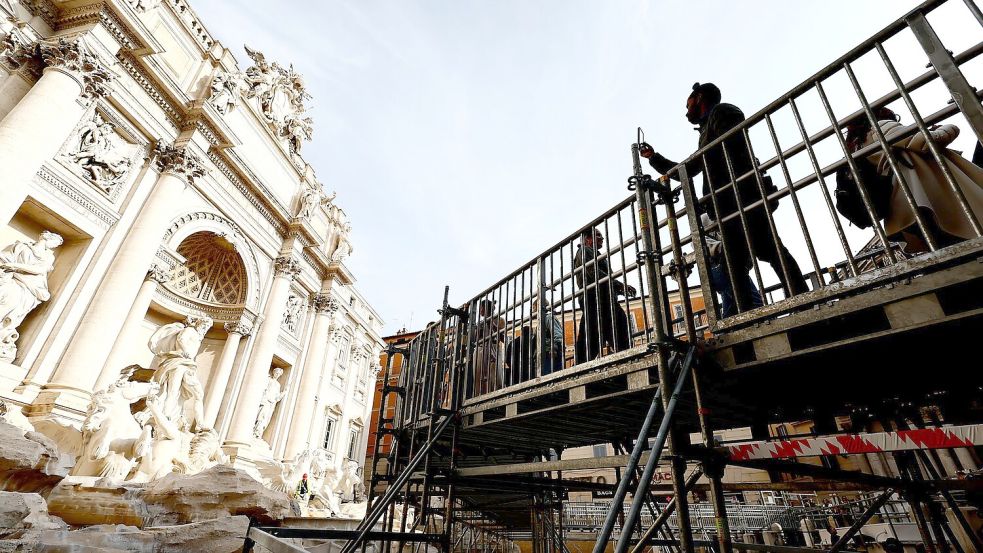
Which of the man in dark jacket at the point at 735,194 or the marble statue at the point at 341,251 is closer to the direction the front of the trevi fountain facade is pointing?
the man in dark jacket

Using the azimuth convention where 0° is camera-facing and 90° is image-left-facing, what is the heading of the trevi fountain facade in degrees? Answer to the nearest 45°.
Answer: approximately 315°

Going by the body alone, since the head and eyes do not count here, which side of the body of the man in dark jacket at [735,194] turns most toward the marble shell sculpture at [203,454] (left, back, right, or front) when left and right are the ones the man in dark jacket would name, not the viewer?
front

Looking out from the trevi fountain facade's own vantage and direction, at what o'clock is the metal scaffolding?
The metal scaffolding is roughly at 1 o'clock from the trevi fountain facade.

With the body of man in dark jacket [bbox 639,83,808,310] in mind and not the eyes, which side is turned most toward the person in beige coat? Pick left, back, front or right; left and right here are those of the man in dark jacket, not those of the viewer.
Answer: back

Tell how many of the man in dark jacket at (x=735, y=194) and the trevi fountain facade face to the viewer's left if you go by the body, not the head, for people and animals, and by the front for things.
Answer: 1

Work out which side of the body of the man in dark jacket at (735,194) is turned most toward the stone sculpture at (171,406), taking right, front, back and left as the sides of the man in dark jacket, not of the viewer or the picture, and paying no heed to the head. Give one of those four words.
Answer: front

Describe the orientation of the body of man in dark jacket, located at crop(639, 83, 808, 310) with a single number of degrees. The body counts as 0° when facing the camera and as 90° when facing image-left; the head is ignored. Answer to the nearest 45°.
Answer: approximately 90°

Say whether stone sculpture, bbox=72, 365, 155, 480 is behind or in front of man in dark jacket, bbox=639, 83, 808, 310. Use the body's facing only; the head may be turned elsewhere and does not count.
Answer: in front

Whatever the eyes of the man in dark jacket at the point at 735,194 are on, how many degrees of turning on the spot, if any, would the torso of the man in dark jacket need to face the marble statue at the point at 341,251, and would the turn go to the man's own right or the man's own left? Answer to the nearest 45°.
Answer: approximately 45° to the man's own right

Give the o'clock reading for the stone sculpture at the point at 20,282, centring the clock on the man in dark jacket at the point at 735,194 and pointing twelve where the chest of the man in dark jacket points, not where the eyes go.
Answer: The stone sculpture is roughly at 12 o'clock from the man in dark jacket.

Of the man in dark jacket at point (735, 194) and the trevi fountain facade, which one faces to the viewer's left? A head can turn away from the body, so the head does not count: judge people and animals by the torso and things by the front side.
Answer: the man in dark jacket

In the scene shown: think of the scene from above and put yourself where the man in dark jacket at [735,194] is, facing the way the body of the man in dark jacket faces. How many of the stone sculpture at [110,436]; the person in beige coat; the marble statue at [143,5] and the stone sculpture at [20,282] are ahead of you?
3

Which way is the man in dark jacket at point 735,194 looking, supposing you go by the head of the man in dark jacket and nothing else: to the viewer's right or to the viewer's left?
to the viewer's left

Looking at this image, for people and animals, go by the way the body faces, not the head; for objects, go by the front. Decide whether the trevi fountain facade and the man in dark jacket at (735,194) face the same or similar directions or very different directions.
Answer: very different directions
